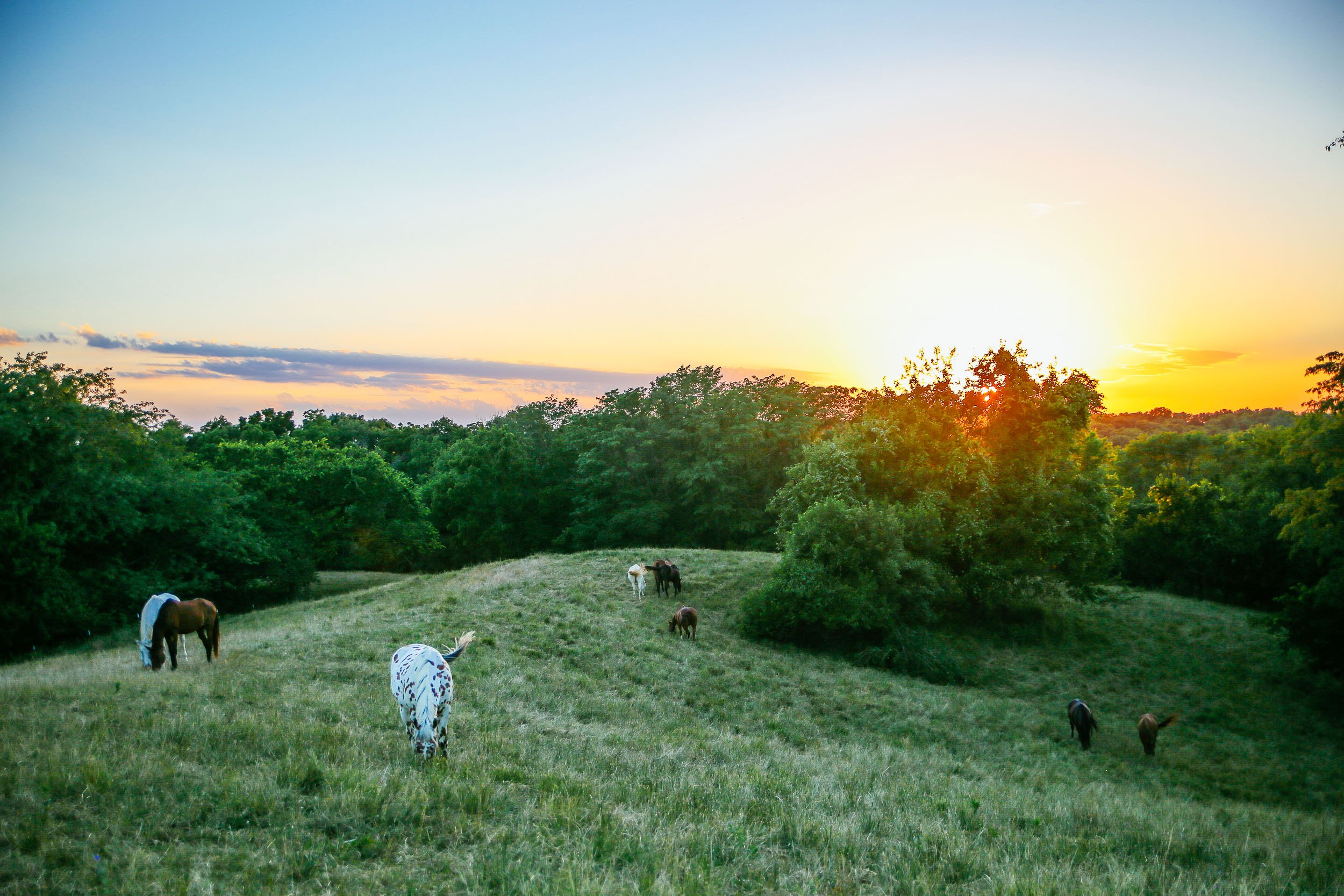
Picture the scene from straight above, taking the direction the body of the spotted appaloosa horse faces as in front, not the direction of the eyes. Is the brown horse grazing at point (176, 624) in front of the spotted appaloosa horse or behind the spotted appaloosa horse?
behind

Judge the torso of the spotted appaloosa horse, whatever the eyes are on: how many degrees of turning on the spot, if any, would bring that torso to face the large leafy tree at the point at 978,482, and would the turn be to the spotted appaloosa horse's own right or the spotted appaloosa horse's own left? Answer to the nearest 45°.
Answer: approximately 135° to the spotted appaloosa horse's own left
